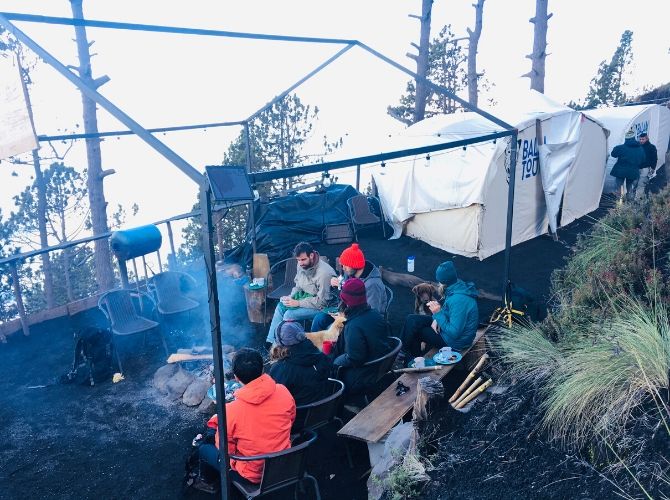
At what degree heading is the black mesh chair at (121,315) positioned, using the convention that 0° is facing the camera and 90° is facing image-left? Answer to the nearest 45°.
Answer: approximately 315°

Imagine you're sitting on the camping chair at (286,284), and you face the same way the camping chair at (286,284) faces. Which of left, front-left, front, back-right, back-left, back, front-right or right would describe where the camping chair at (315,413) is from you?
front-left

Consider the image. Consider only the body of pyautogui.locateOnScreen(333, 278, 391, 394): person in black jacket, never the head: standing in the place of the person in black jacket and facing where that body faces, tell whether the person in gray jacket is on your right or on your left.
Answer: on your right

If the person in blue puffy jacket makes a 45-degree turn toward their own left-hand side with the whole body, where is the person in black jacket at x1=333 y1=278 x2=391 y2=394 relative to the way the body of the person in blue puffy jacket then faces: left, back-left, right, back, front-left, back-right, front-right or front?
front

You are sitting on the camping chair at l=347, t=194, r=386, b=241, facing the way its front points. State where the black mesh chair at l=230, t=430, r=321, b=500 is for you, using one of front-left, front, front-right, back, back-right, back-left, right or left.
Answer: front-right

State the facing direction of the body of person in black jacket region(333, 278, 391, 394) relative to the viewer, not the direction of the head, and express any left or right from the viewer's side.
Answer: facing away from the viewer and to the left of the viewer

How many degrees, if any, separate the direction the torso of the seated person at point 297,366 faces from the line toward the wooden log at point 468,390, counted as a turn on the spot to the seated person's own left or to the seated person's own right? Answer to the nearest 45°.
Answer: approximately 135° to the seated person's own right

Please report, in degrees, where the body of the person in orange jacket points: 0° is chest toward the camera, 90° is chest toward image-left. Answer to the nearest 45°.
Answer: approximately 135°

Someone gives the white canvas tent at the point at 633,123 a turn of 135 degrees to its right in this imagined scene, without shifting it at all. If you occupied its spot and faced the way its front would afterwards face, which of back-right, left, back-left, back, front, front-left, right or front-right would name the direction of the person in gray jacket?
left

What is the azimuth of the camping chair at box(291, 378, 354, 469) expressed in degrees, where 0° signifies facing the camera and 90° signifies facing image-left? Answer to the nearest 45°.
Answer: approximately 135°

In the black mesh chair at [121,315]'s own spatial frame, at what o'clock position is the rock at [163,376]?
The rock is roughly at 1 o'clock from the black mesh chair.

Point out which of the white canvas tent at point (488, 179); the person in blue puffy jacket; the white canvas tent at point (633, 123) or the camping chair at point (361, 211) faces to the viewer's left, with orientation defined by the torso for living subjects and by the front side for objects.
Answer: the person in blue puffy jacket

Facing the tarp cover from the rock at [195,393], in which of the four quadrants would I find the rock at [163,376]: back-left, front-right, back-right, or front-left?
front-left

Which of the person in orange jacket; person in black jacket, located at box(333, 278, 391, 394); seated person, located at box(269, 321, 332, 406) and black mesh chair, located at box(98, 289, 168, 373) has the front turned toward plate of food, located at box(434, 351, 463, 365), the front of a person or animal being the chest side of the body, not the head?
the black mesh chair

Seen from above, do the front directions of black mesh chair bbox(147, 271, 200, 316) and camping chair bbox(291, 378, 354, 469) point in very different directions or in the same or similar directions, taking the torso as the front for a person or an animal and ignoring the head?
very different directions

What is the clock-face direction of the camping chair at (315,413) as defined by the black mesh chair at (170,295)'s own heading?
The camping chair is roughly at 1 o'clock from the black mesh chair.
